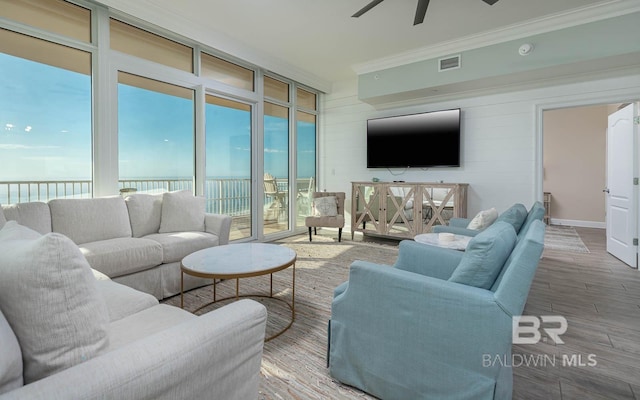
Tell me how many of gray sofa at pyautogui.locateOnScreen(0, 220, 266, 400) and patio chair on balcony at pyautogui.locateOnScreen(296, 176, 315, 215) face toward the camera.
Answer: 0

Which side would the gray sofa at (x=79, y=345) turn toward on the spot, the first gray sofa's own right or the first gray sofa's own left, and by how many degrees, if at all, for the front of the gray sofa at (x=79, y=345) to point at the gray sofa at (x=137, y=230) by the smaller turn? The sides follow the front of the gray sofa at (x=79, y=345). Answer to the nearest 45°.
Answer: approximately 45° to the first gray sofa's own left

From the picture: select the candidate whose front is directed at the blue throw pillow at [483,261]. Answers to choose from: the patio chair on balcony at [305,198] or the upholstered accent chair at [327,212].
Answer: the upholstered accent chair

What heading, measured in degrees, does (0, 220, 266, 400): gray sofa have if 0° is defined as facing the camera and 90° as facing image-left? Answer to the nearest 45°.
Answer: approximately 225°

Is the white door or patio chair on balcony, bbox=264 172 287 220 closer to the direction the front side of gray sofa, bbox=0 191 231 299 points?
the white door

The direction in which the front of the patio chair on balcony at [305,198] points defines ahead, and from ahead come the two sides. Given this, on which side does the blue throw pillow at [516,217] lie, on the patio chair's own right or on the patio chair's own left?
on the patio chair's own left

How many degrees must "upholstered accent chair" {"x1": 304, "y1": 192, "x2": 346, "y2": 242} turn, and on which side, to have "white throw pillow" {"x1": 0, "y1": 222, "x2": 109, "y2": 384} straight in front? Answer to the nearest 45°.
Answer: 0° — it already faces it

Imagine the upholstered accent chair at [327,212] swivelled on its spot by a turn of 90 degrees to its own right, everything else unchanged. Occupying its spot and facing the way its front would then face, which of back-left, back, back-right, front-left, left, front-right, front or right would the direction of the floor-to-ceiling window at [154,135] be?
front-left

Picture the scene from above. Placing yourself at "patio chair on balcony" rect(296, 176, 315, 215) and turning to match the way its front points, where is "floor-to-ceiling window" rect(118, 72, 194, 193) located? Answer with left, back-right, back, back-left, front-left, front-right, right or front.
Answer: front-left

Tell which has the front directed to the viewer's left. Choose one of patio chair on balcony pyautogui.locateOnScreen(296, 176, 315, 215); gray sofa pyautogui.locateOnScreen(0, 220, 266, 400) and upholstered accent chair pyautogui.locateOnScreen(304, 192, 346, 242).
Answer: the patio chair on balcony

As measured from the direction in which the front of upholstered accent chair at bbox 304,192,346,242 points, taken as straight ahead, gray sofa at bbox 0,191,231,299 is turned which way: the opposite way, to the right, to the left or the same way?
to the left

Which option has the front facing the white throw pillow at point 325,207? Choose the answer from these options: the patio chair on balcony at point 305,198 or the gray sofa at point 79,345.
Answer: the gray sofa

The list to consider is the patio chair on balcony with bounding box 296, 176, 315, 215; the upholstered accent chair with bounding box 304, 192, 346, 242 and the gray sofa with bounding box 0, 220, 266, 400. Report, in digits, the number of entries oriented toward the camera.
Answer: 1

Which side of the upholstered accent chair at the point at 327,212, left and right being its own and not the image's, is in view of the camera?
front

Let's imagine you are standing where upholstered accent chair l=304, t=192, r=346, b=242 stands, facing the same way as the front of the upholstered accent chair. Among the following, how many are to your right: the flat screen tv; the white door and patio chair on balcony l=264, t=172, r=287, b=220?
1
